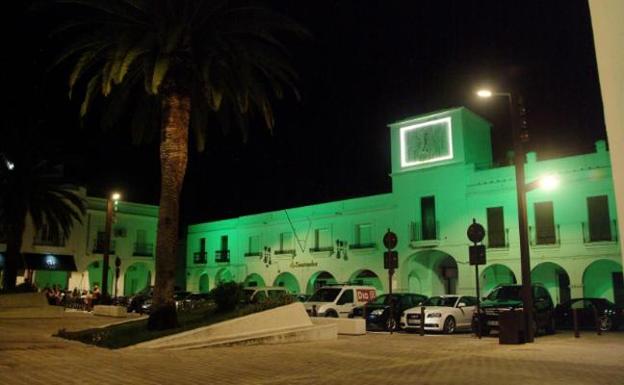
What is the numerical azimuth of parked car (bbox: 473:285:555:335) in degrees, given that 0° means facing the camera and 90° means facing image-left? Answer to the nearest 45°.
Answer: approximately 45°

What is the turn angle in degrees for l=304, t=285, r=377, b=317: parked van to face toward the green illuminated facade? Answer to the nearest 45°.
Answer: approximately 180°

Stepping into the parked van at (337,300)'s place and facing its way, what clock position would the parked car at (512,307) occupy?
the parked car at (512,307) is roughly at 9 o'clock from the parked van at (337,300).

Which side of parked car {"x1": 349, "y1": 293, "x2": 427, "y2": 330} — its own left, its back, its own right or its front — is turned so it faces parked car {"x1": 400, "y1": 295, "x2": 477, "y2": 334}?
left

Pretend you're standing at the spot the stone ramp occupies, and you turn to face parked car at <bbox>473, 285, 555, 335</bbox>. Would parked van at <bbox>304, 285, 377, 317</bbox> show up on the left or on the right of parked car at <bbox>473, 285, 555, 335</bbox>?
left

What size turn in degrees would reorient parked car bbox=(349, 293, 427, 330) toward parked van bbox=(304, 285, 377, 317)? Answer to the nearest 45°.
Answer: approximately 90° to its right
